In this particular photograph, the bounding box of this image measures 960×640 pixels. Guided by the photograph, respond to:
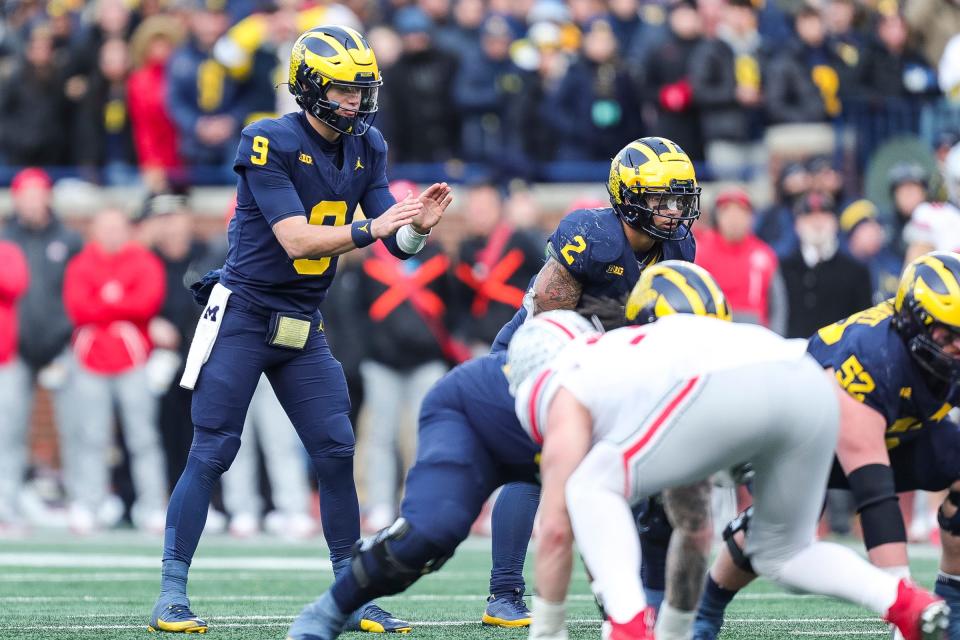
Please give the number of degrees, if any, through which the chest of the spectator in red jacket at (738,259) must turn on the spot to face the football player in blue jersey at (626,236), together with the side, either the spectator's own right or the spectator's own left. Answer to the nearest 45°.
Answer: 0° — they already face them

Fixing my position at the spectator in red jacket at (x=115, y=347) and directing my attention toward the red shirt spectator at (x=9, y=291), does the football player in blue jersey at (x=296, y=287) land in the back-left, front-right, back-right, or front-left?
back-left

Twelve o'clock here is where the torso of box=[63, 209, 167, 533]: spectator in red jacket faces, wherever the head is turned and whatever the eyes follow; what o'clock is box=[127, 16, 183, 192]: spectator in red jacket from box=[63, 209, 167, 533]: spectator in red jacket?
box=[127, 16, 183, 192]: spectator in red jacket is roughly at 6 o'clock from box=[63, 209, 167, 533]: spectator in red jacket.

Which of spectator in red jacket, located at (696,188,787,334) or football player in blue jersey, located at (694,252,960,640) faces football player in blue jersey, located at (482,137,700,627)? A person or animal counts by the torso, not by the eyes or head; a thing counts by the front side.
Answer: the spectator in red jacket

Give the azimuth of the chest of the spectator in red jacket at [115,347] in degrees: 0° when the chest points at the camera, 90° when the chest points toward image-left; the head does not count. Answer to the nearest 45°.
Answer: approximately 0°

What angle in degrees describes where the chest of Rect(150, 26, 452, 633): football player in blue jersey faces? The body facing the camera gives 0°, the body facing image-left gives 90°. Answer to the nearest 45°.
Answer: approximately 315°

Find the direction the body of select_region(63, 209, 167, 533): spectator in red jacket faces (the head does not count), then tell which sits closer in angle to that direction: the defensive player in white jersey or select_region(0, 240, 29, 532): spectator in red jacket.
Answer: the defensive player in white jersey

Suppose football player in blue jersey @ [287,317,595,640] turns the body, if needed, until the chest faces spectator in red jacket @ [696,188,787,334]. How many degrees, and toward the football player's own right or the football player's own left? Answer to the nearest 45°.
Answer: approximately 90° to the football player's own left

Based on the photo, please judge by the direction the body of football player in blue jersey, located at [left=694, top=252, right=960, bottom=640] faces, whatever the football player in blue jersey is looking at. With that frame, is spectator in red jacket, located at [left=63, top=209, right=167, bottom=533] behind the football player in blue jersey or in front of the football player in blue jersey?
behind
